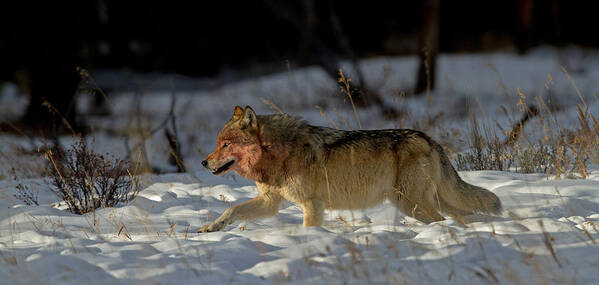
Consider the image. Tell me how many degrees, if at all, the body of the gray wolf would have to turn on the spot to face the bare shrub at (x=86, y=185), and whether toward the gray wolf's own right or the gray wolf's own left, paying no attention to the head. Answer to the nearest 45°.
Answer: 0° — it already faces it

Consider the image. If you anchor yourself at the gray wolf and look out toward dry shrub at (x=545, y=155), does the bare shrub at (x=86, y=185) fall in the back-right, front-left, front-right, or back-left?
back-left

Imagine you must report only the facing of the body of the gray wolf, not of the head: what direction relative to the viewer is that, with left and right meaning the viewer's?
facing to the left of the viewer

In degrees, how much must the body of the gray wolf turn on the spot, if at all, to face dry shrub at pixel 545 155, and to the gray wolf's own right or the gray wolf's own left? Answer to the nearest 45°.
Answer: approximately 135° to the gray wolf's own right
